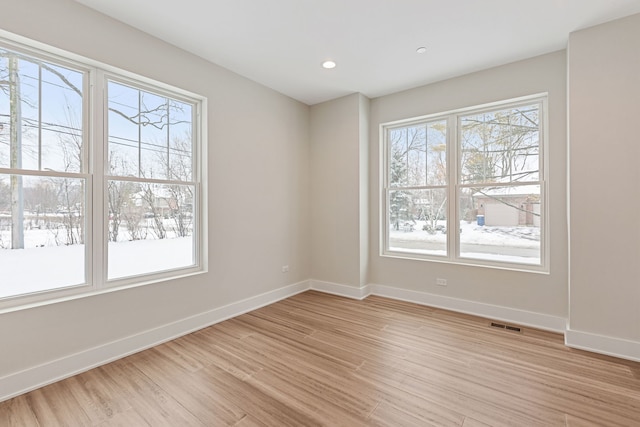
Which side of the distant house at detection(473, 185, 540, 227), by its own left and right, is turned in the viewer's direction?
front

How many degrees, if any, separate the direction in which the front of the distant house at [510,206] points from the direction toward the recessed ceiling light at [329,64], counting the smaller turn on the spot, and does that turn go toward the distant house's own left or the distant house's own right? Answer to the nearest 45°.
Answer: approximately 45° to the distant house's own right

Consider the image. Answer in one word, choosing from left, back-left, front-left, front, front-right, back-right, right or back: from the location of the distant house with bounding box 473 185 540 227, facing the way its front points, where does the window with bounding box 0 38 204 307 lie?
front-right
